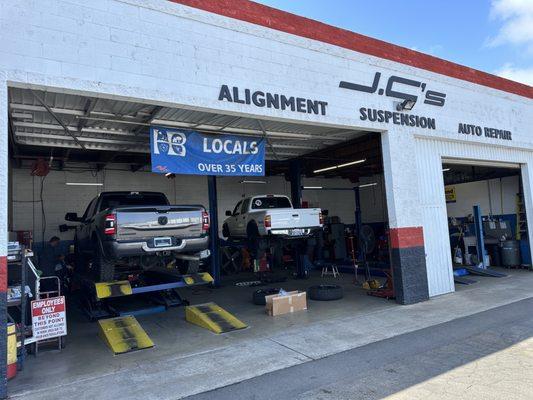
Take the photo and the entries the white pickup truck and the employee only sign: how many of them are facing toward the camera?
1

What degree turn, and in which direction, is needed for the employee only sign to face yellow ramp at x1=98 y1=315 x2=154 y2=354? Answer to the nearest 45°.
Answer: approximately 90° to its left

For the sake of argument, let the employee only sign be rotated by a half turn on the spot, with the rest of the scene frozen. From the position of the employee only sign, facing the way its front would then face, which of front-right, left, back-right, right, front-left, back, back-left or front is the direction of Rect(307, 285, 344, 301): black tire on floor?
right

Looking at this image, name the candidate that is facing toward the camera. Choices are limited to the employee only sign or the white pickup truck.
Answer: the employee only sign

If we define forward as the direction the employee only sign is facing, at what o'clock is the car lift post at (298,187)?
The car lift post is roughly at 8 o'clock from the employee only sign.

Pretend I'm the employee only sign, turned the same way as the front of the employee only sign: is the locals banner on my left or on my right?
on my left

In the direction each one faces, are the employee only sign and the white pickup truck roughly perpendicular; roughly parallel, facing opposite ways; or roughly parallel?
roughly parallel, facing opposite ways

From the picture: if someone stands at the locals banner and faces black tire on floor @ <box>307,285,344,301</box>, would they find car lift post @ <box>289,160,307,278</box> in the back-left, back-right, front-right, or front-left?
front-left

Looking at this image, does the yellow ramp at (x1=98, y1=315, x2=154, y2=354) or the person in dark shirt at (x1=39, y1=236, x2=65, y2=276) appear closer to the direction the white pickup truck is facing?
the person in dark shirt

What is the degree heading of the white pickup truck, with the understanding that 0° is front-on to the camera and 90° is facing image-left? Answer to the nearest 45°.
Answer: approximately 135°

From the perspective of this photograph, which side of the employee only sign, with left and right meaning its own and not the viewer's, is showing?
front

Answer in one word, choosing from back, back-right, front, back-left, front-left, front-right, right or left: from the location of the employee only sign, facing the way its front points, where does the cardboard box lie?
left

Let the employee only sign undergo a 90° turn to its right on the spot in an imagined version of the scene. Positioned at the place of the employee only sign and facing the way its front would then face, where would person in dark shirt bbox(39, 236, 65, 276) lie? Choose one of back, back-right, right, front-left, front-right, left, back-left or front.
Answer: right

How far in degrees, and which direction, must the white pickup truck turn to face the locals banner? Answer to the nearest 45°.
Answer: approximately 90° to its left

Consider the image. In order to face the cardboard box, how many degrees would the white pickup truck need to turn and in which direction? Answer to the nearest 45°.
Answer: approximately 135° to its left

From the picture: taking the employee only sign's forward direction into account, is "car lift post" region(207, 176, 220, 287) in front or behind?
behind

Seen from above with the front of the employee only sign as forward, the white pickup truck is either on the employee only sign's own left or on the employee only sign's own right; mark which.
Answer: on the employee only sign's own left

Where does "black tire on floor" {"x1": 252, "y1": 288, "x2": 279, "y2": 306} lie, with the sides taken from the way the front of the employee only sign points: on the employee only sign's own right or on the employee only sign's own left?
on the employee only sign's own left
